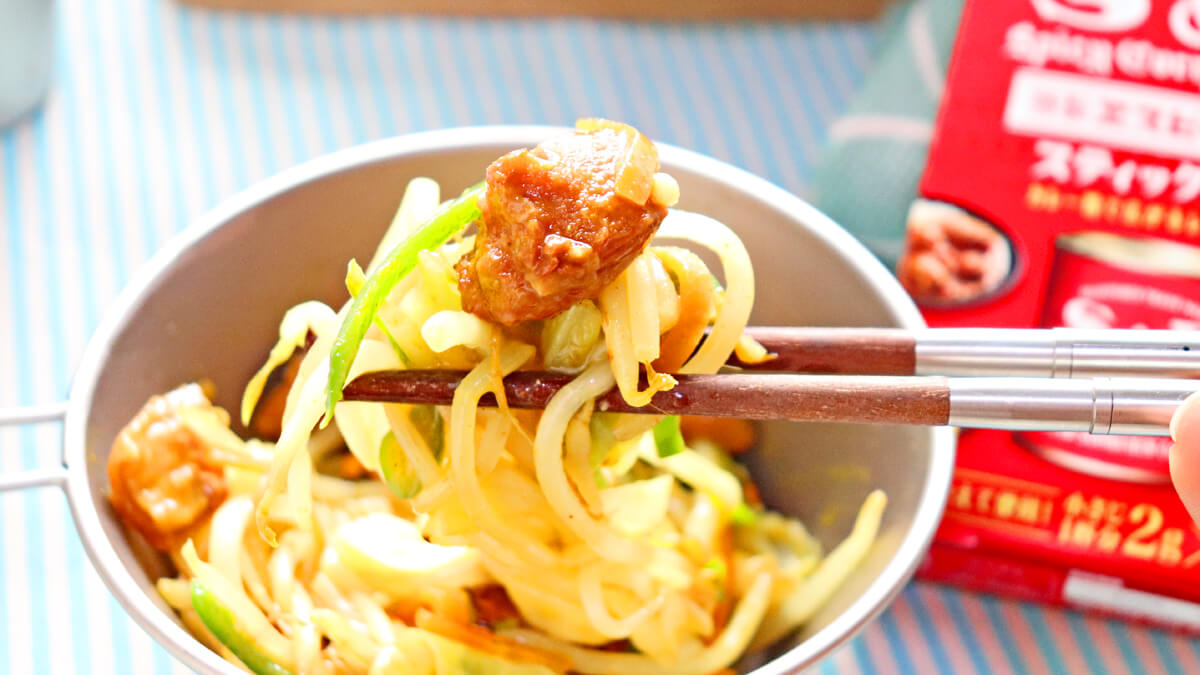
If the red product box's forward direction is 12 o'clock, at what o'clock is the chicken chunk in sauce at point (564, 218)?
The chicken chunk in sauce is roughly at 1 o'clock from the red product box.

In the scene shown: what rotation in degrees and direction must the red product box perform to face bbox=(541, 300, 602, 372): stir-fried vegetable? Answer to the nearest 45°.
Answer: approximately 45° to its right

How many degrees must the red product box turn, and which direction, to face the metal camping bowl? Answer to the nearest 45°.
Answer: approximately 45° to its right

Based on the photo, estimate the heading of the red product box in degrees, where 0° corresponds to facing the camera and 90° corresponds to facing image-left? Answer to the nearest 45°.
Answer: approximately 0°
